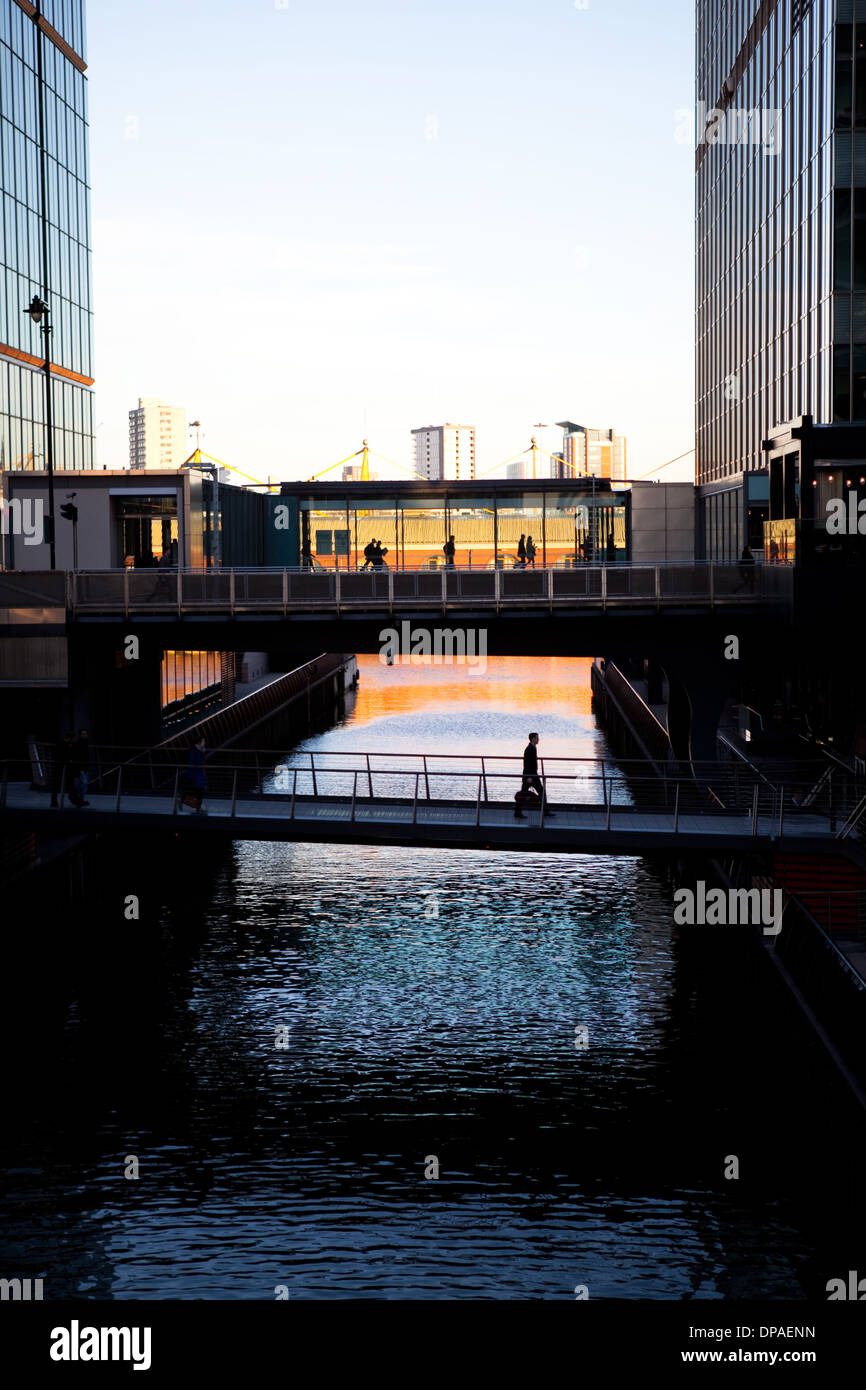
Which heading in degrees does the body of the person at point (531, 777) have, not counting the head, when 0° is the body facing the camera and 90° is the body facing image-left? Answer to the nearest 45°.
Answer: approximately 270°

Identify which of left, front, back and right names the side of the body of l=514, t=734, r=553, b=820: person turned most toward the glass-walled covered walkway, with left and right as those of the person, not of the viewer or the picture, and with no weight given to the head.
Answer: left

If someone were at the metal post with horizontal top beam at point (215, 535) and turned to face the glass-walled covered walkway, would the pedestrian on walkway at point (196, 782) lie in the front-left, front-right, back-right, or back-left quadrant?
back-right

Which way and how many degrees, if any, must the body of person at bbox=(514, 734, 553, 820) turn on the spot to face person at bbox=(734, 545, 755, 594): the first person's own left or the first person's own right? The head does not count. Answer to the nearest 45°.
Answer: approximately 45° to the first person's own left

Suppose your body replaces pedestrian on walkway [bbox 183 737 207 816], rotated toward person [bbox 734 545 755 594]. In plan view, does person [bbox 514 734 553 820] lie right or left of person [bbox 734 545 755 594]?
right

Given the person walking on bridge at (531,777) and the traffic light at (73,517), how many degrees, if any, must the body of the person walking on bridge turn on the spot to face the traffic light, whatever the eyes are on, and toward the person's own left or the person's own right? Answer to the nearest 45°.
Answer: approximately 135° to the person's own left
